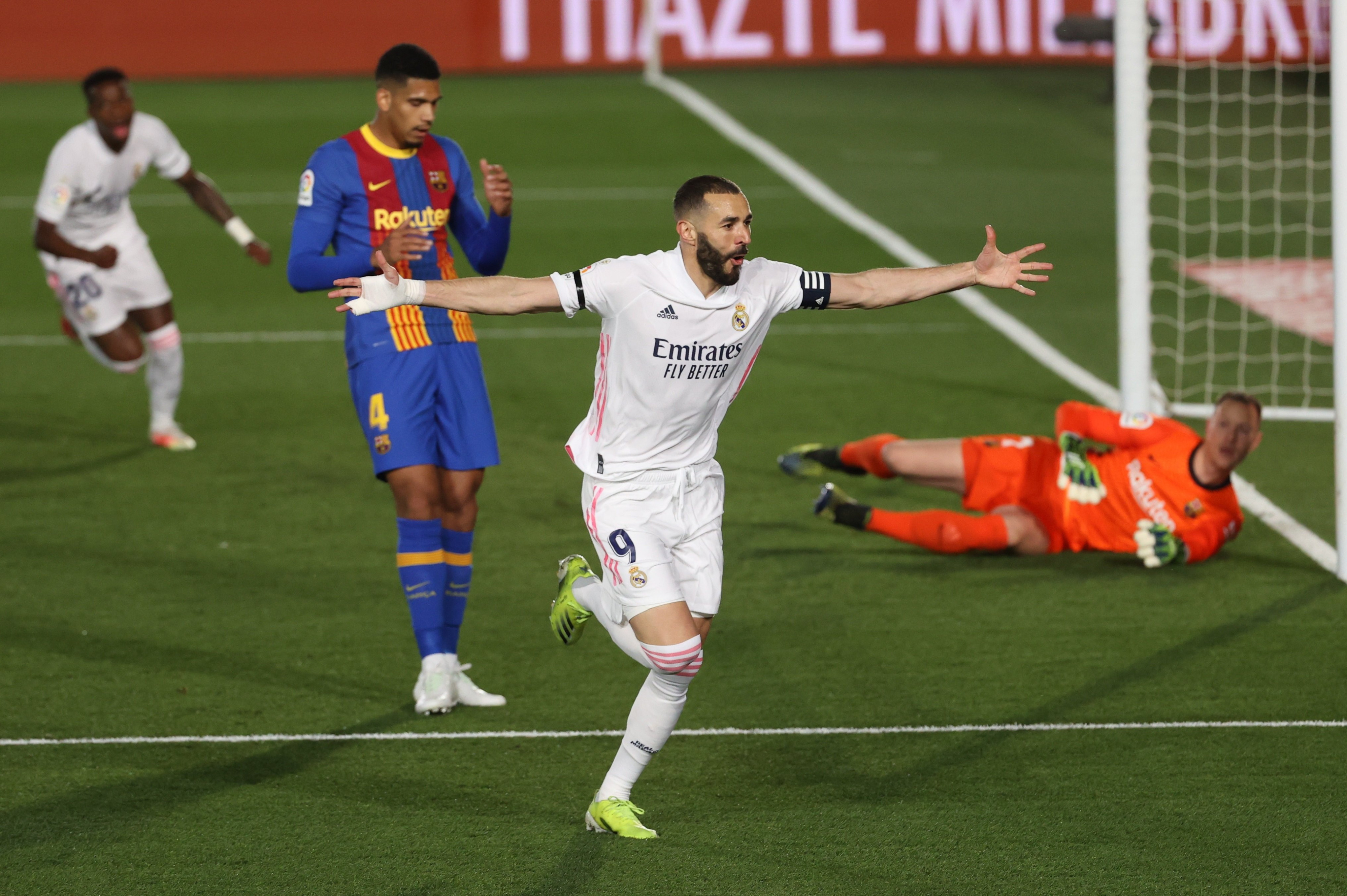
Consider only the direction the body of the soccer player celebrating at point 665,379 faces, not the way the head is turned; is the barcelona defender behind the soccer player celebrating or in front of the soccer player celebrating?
behind

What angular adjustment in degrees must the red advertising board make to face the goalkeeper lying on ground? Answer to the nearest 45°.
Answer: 0° — it already faces them

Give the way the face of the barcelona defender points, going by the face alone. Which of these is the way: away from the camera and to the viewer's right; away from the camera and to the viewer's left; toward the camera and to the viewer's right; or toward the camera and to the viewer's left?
toward the camera and to the viewer's right

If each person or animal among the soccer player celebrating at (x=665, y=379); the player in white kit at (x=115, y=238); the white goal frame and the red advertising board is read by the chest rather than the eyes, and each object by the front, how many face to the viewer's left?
1

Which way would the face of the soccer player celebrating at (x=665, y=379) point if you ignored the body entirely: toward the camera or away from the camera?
toward the camera

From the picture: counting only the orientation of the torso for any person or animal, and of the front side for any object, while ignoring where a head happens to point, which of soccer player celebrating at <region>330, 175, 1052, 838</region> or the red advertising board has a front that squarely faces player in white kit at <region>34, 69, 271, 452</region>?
the red advertising board

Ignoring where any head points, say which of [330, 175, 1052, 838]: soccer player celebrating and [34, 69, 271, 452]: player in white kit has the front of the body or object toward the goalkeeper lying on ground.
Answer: the player in white kit

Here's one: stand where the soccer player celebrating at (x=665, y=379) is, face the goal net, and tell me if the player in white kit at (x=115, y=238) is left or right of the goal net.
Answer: left

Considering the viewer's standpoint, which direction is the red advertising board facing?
facing the viewer

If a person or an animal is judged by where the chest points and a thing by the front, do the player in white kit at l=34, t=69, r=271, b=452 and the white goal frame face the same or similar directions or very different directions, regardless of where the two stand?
very different directions

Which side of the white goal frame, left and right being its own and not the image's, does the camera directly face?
left

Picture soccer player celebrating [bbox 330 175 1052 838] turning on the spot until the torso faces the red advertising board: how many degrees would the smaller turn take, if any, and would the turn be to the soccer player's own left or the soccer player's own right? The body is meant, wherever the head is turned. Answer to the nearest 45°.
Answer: approximately 135° to the soccer player's own left

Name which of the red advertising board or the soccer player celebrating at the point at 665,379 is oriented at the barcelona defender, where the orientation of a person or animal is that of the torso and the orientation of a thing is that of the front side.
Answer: the red advertising board
